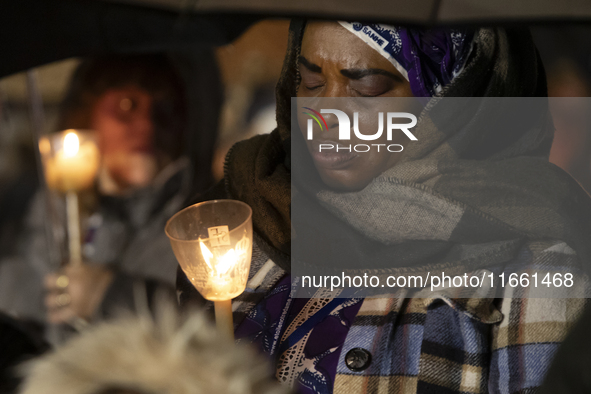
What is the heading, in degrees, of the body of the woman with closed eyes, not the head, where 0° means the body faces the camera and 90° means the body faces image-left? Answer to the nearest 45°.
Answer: approximately 45°

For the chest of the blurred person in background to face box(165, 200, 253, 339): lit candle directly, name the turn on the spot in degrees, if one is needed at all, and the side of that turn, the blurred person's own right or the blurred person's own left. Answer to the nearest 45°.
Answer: approximately 45° to the blurred person's own left

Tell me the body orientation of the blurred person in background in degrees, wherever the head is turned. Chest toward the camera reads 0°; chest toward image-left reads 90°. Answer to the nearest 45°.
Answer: approximately 45°

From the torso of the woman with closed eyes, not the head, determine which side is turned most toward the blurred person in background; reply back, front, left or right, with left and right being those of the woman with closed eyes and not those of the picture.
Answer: right

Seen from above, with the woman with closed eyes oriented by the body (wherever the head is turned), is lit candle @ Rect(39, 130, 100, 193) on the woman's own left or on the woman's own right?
on the woman's own right

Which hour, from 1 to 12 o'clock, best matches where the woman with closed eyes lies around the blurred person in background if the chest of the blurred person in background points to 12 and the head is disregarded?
The woman with closed eyes is roughly at 10 o'clock from the blurred person in background.
